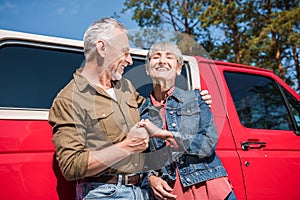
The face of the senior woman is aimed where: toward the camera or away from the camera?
toward the camera

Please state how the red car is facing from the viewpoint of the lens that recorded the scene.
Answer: facing away from the viewer and to the right of the viewer

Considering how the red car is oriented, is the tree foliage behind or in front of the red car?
in front
